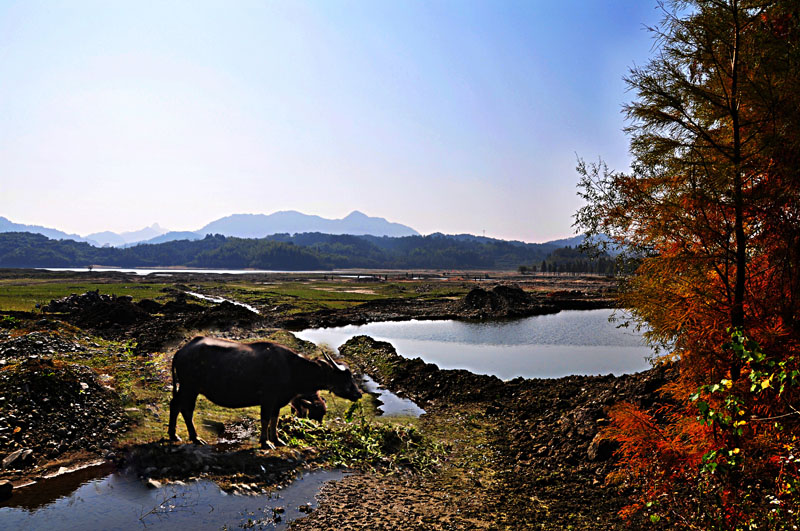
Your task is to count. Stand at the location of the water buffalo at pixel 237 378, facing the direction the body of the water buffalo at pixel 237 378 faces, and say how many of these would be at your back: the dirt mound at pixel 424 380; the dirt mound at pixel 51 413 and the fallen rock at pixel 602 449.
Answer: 1

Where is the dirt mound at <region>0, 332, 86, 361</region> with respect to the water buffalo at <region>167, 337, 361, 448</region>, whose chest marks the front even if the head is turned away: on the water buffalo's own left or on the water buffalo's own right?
on the water buffalo's own left

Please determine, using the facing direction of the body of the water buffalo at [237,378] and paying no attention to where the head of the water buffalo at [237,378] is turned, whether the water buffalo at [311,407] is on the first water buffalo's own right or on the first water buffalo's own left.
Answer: on the first water buffalo's own left

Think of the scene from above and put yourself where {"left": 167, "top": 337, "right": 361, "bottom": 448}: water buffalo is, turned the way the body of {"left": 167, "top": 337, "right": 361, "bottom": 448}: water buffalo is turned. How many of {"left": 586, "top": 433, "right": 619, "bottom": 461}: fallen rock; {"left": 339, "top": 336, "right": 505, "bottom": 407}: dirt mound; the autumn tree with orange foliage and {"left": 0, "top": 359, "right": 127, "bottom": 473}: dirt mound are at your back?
1

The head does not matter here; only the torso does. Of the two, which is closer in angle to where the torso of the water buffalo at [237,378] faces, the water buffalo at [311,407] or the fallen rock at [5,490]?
the water buffalo

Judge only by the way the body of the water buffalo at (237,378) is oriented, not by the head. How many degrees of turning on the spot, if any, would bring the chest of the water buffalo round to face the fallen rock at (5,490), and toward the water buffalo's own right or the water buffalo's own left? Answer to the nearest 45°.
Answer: approximately 135° to the water buffalo's own right

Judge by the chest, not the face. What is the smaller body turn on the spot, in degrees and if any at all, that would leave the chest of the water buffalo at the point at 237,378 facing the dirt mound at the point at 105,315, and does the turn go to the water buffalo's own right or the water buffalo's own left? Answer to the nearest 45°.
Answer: approximately 90° to the water buffalo's own left

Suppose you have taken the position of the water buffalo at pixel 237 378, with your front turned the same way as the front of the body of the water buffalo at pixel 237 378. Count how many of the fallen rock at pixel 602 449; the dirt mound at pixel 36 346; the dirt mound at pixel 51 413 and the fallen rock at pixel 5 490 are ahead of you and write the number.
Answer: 1

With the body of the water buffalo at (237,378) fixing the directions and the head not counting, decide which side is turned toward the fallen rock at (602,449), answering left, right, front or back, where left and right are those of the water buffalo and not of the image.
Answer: front

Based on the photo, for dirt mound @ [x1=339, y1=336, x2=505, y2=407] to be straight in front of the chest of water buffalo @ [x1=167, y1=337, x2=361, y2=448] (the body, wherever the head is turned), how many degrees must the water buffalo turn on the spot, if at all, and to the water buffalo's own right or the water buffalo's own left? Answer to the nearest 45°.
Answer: approximately 45° to the water buffalo's own left

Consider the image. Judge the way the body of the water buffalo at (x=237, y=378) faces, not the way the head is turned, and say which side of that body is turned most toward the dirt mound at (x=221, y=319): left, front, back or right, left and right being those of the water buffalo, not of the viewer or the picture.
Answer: left

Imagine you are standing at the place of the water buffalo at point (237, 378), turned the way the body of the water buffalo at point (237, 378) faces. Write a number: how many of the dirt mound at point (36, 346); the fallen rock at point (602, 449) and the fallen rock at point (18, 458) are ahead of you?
1

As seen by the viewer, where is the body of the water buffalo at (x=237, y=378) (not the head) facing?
to the viewer's right
